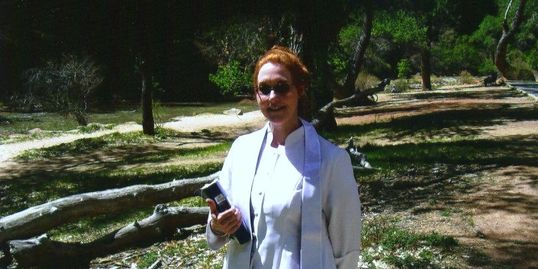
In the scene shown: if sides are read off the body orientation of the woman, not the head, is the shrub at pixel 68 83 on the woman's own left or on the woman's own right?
on the woman's own right

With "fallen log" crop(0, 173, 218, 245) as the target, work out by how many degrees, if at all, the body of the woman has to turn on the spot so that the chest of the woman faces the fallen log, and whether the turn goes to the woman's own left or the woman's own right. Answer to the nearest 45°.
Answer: approximately 90° to the woman's own right

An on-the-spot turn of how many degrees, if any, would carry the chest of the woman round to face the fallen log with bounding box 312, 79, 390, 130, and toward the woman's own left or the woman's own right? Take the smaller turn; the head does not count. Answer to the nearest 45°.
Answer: approximately 135° to the woman's own right

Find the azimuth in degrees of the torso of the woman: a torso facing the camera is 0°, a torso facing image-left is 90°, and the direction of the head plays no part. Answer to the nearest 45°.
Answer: approximately 45°

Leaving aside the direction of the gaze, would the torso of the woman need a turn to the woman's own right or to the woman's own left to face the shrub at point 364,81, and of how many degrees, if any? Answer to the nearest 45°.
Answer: approximately 135° to the woman's own right

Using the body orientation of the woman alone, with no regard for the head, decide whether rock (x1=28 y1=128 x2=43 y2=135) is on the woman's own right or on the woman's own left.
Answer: on the woman's own right

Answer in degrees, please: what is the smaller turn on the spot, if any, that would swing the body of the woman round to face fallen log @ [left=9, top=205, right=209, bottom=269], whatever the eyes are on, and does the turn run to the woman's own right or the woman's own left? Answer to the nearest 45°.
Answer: approximately 90° to the woman's own right
